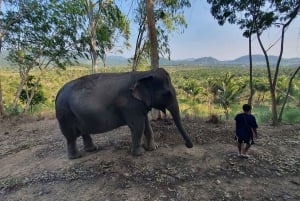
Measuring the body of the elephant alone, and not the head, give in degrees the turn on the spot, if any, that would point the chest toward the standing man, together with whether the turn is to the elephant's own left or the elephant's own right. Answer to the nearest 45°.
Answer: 0° — it already faces them

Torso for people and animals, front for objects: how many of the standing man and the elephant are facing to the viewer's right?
1

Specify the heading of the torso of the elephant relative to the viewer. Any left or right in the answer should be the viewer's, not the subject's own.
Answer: facing to the right of the viewer

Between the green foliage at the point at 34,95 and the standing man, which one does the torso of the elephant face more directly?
the standing man
